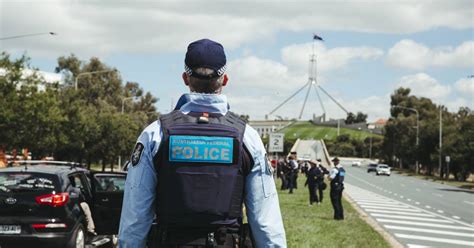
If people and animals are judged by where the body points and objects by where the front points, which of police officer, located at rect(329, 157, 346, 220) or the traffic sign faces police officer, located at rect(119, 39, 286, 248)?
the traffic sign

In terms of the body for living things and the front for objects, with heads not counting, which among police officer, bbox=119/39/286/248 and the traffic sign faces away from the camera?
the police officer

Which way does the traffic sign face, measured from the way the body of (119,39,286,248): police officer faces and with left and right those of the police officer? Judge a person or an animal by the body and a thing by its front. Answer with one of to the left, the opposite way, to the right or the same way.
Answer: the opposite way

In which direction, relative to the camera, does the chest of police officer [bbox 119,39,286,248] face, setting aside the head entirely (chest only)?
away from the camera

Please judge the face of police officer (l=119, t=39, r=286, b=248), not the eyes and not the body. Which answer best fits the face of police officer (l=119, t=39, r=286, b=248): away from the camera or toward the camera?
away from the camera

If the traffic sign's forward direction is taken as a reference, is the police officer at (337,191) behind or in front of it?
in front
